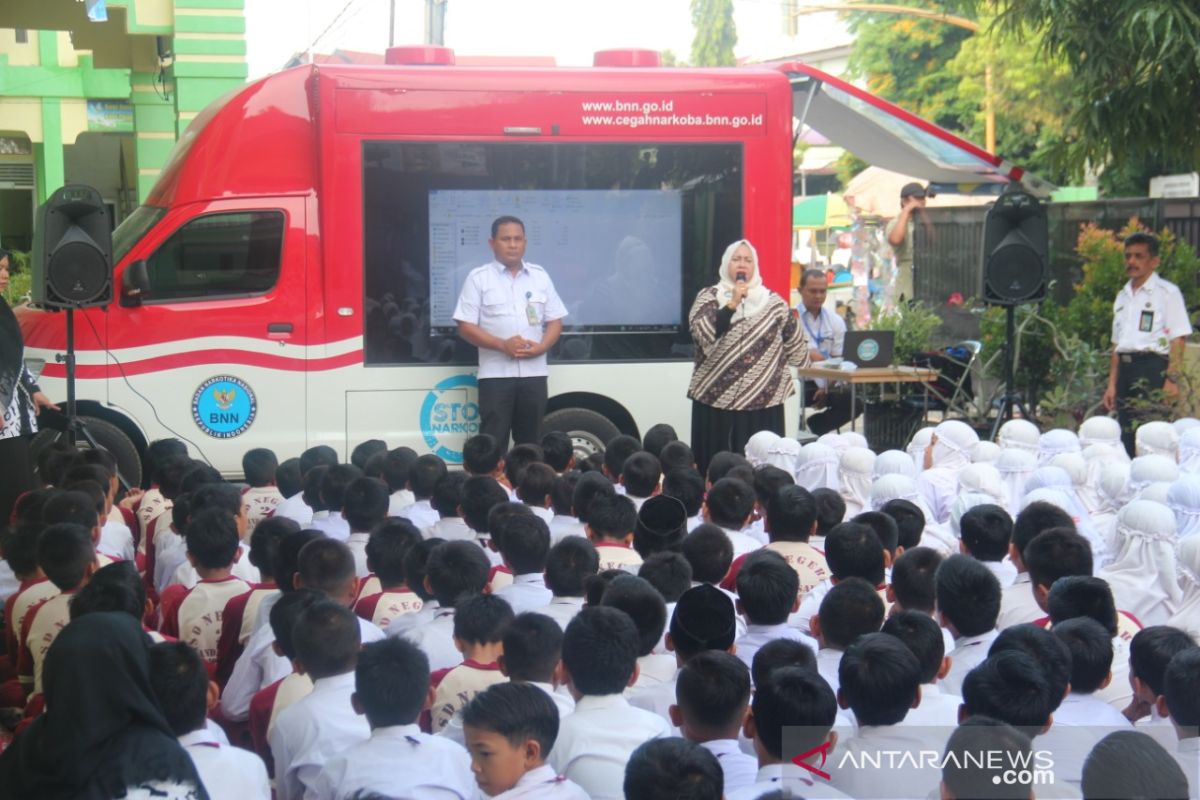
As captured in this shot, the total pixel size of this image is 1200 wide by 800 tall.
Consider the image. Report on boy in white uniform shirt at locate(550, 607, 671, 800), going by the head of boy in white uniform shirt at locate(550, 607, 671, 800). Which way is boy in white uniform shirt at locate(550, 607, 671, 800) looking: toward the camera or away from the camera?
away from the camera

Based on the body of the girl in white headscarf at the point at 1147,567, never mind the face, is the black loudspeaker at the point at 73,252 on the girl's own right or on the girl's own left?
on the girl's own left

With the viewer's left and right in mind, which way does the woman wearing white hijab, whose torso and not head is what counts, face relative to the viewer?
facing the viewer

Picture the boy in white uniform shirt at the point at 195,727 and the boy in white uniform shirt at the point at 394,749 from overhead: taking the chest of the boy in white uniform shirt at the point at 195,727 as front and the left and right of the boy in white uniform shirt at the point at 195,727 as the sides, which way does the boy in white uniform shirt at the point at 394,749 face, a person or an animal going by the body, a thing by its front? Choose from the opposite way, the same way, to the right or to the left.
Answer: the same way

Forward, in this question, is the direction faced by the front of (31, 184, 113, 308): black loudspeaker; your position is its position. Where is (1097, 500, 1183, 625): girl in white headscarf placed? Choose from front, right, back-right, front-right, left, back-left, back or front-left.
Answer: front-left

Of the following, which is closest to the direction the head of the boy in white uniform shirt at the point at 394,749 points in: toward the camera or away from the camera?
away from the camera

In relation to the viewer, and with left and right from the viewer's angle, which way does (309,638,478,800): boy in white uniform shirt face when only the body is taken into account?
facing away from the viewer

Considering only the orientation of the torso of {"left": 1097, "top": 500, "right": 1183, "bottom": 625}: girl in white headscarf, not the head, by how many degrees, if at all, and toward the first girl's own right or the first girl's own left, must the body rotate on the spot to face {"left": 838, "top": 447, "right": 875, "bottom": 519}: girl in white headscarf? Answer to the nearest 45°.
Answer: approximately 45° to the first girl's own left

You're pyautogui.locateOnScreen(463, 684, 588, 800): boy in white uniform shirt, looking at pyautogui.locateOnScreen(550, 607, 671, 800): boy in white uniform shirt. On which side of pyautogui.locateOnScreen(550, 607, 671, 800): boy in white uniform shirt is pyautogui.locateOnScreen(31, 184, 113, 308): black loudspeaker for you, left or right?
left

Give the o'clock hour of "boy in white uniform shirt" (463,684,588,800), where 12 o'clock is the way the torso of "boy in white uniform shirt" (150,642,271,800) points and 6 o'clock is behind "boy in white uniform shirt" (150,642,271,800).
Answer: "boy in white uniform shirt" (463,684,588,800) is roughly at 4 o'clock from "boy in white uniform shirt" (150,642,271,800).

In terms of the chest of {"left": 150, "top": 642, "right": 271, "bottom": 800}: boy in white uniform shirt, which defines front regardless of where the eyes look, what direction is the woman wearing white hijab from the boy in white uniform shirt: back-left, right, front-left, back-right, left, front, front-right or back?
front-right

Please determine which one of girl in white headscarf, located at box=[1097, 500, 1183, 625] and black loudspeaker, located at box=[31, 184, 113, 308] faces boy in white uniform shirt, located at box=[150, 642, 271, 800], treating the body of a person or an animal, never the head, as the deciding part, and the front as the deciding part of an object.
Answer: the black loudspeaker

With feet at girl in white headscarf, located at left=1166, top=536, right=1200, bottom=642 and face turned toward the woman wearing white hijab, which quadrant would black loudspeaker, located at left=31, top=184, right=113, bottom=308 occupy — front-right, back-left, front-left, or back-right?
front-left

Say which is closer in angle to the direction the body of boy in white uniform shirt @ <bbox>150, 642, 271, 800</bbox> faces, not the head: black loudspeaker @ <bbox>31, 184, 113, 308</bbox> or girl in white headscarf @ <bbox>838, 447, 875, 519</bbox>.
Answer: the black loudspeaker

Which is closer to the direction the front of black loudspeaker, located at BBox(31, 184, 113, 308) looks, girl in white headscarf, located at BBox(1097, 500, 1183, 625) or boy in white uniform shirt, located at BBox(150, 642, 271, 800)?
the boy in white uniform shirt

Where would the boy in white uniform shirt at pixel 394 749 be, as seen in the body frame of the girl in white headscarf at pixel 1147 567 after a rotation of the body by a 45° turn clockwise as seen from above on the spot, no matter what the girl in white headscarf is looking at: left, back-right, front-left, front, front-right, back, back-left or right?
back

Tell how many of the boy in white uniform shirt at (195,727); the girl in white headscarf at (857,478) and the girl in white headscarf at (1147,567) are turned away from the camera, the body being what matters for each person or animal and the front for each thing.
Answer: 3

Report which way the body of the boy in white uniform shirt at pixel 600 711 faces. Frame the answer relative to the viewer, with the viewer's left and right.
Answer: facing away from the viewer

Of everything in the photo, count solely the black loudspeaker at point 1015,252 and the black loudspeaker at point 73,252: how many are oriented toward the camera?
2

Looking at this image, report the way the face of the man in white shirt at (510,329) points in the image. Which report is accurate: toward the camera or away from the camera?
toward the camera

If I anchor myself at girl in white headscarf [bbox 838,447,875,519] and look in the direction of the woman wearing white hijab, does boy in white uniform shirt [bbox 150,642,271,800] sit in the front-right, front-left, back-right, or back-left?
back-left

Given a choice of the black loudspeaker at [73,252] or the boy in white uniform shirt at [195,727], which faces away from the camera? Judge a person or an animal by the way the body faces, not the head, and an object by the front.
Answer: the boy in white uniform shirt

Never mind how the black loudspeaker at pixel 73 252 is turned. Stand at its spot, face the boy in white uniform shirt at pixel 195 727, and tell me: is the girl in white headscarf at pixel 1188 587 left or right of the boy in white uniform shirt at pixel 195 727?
left
